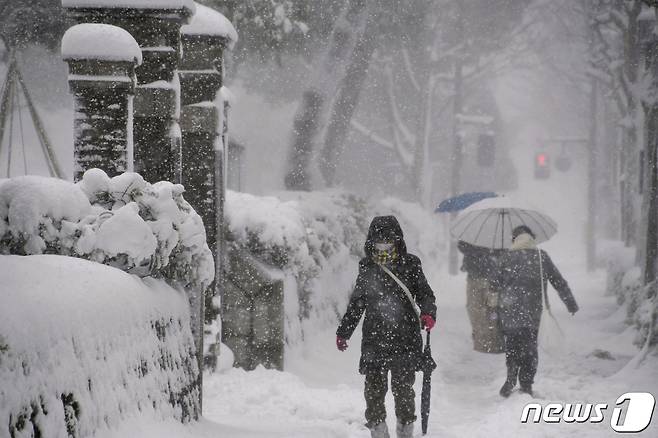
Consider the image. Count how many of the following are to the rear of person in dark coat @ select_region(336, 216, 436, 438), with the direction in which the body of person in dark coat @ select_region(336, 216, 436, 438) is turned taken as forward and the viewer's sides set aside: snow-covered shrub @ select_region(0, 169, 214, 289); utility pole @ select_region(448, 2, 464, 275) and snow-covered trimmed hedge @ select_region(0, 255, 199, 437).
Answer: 1

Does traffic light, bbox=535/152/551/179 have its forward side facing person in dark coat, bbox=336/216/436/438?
yes

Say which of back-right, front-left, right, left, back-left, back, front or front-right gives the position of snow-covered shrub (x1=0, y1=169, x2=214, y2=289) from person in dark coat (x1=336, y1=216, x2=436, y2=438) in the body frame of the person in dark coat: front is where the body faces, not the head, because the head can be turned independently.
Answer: front-right

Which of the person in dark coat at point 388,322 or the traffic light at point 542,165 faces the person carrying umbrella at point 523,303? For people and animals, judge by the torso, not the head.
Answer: the traffic light

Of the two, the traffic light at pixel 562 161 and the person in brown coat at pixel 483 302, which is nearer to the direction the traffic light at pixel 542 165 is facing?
the person in brown coat

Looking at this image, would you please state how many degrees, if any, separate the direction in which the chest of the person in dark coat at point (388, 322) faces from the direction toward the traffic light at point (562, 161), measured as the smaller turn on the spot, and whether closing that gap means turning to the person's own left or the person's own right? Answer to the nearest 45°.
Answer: approximately 180°

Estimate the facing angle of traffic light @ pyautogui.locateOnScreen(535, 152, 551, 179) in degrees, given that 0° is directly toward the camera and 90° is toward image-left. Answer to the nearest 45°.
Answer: approximately 0°

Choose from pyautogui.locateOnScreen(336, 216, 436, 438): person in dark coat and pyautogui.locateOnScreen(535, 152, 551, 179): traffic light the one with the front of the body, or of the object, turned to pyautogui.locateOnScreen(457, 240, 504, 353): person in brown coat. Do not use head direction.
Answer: the traffic light

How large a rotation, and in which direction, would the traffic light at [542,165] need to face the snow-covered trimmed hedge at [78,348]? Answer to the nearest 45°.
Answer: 0° — it already faces it
